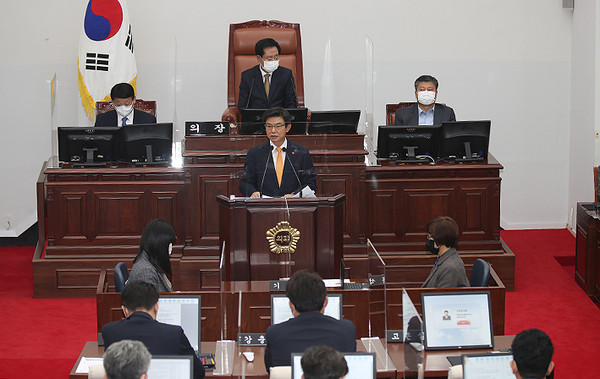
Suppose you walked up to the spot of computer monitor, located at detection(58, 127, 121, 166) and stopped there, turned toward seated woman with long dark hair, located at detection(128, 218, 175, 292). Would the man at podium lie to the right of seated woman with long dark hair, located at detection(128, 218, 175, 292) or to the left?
left

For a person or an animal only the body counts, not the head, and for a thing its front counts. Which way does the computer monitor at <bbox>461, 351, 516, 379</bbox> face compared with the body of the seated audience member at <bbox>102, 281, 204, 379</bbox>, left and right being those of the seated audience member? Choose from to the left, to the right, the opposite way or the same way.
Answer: the opposite way

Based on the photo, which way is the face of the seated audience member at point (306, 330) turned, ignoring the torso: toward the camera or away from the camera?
away from the camera

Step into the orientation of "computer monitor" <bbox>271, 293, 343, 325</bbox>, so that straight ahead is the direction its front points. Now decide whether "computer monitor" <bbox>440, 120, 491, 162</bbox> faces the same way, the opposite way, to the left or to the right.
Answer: the opposite way

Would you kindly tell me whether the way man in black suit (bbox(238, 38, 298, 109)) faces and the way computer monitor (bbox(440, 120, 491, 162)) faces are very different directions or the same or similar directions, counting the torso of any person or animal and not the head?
very different directions

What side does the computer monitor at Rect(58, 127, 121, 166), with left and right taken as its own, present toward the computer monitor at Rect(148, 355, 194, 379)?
back

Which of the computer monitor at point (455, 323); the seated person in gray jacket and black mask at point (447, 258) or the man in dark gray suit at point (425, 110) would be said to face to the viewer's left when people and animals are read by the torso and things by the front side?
the seated person in gray jacket and black mask

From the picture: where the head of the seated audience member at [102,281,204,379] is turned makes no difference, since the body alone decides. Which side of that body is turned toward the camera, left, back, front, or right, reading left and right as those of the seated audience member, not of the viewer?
back

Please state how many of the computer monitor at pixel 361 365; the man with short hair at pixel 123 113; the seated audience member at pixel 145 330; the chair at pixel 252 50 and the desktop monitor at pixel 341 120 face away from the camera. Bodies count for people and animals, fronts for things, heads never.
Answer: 2

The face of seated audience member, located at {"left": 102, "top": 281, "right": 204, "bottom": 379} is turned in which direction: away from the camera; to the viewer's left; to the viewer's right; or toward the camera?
away from the camera

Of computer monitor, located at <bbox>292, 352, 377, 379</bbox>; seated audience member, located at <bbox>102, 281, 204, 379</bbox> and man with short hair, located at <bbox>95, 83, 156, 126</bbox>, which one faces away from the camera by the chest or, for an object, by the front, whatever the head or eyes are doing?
the seated audience member

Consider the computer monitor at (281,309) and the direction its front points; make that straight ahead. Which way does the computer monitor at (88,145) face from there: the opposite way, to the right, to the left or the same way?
the opposite way

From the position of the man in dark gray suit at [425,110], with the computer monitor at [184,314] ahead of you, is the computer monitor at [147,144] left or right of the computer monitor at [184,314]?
right

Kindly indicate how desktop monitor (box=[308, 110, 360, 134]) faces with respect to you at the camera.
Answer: facing away from the viewer
